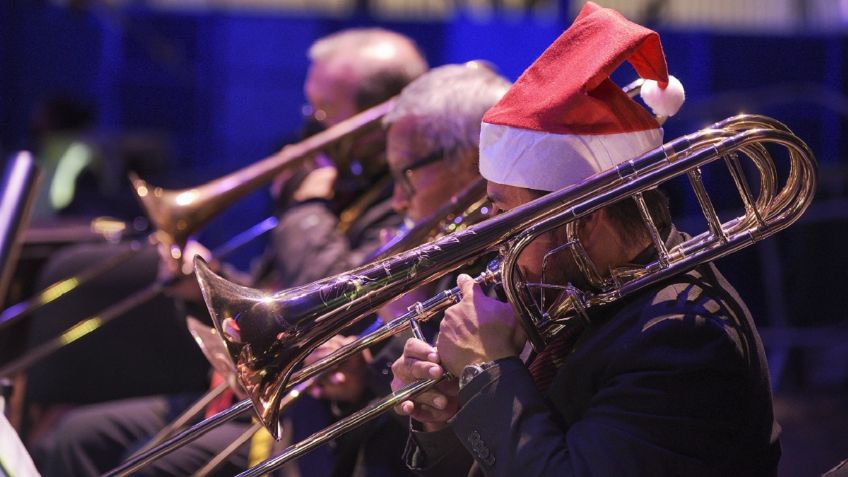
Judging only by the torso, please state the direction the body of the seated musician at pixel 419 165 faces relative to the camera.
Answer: to the viewer's left

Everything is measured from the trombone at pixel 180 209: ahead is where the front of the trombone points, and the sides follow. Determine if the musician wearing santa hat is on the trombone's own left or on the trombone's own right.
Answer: on the trombone's own left

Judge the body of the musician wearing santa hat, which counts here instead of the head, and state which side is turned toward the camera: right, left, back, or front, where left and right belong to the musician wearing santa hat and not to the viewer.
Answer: left

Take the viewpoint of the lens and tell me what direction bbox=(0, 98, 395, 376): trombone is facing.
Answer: facing to the left of the viewer

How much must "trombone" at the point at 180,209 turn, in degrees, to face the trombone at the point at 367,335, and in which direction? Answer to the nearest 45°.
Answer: approximately 90° to its left

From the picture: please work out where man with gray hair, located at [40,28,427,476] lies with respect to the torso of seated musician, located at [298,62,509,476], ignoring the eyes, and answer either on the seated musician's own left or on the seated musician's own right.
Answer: on the seated musician's own right

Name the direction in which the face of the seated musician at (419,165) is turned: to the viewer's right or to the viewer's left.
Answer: to the viewer's left

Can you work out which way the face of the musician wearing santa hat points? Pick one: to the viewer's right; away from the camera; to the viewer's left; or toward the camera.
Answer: to the viewer's left

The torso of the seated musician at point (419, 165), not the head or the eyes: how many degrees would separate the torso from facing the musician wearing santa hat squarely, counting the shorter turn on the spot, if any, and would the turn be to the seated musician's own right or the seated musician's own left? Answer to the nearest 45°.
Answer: approximately 90° to the seated musician's own left
